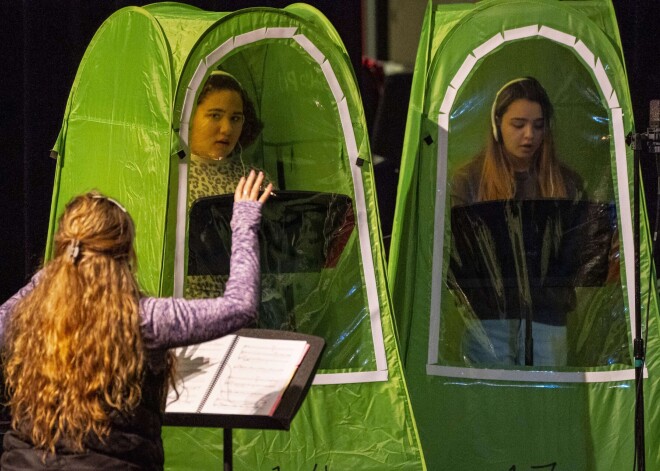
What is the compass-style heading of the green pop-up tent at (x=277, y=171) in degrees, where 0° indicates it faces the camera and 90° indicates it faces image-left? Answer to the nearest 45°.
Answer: approximately 315°

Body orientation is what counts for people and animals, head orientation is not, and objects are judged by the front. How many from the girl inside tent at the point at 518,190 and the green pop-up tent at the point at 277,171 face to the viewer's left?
0

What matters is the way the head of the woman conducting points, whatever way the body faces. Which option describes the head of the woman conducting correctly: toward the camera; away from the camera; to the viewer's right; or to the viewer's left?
away from the camera

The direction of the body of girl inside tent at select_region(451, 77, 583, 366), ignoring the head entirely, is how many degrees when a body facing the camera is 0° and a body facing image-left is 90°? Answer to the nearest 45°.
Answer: approximately 0°

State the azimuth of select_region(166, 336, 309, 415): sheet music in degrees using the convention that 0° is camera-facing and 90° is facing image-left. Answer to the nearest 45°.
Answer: approximately 45°

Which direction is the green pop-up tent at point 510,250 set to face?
toward the camera
